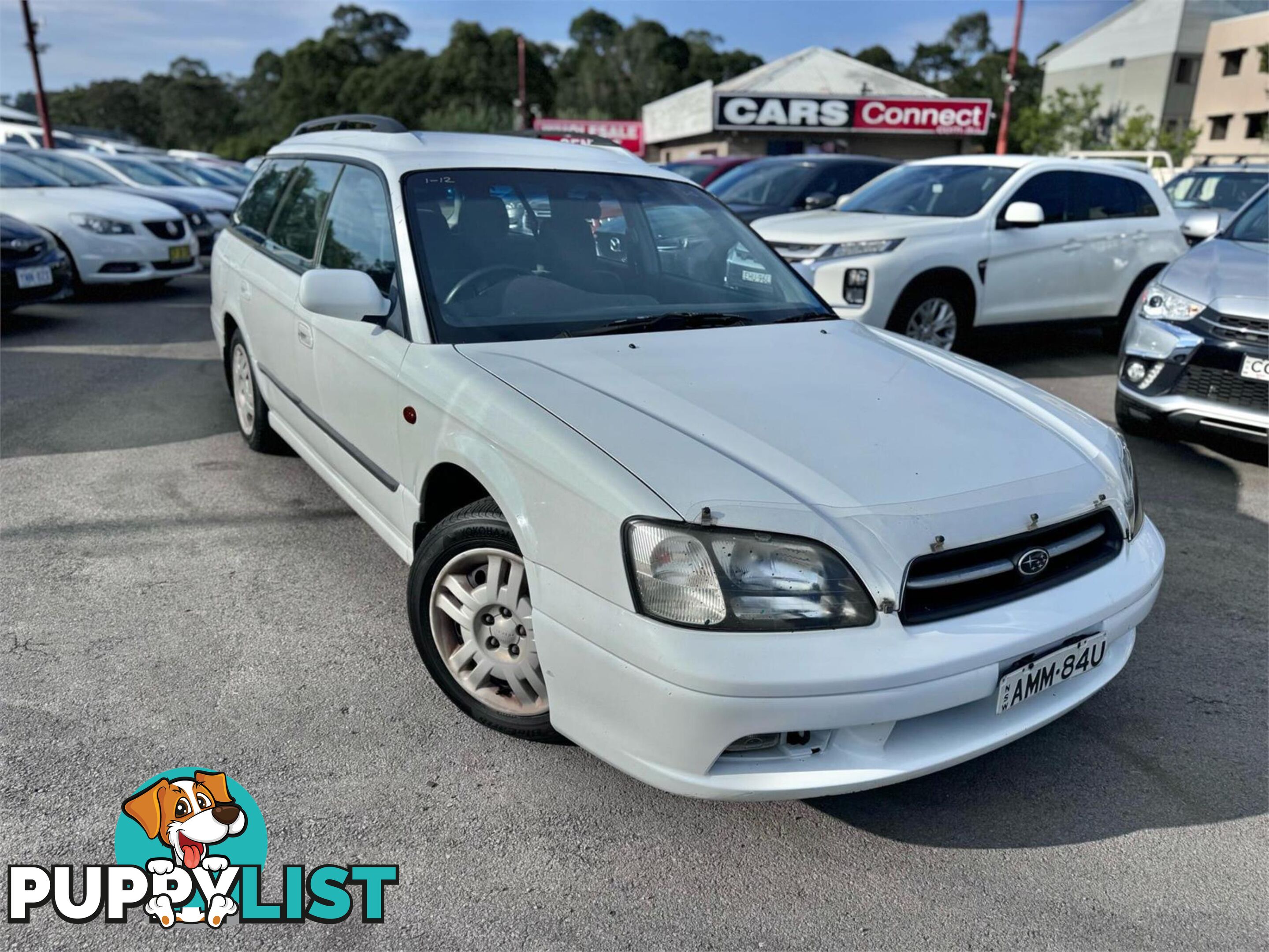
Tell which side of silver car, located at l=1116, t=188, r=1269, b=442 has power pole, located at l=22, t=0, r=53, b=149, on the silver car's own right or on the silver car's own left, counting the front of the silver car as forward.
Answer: on the silver car's own right

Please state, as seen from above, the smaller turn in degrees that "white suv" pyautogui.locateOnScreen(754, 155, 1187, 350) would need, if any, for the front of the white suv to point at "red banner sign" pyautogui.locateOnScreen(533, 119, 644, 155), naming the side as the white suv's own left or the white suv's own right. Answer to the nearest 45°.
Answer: approximately 90° to the white suv's own right

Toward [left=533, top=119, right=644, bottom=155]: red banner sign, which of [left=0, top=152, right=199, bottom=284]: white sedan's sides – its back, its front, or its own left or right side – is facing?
left

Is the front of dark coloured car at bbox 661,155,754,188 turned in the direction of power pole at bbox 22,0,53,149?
no

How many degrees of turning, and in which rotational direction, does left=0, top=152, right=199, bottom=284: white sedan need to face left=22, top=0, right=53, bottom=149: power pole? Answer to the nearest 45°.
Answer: approximately 135° to its left

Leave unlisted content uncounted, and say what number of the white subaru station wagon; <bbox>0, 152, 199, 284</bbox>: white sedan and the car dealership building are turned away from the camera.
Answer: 0

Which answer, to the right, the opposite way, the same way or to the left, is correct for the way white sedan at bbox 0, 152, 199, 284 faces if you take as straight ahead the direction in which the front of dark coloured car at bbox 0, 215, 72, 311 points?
the same way

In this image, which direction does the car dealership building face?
toward the camera

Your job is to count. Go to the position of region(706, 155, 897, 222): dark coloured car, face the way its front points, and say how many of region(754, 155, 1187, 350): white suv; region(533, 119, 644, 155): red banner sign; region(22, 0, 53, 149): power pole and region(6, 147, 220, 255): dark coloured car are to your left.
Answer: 1

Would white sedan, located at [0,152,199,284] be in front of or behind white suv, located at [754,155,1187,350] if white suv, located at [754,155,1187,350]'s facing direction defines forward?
in front

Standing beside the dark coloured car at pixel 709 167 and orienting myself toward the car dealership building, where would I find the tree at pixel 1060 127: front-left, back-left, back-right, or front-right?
front-right

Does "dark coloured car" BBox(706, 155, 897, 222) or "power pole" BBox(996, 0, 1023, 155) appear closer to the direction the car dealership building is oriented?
the dark coloured car

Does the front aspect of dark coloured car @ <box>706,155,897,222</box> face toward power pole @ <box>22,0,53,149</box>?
no

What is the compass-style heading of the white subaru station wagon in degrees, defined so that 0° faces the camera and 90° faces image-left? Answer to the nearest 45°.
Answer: approximately 315°

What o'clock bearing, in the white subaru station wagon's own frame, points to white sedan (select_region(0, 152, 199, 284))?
The white sedan is roughly at 6 o'clock from the white subaru station wagon.

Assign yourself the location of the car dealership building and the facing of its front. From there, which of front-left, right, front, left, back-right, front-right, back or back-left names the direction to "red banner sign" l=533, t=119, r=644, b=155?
back-right

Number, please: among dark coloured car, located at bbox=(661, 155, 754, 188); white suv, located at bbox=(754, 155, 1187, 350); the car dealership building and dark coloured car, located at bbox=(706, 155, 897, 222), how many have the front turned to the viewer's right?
0

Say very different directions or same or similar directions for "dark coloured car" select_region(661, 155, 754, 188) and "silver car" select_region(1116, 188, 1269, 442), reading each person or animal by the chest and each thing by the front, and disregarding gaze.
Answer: same or similar directions

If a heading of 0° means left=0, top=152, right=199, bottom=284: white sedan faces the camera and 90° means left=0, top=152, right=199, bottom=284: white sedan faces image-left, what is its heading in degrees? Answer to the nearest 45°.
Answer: approximately 315°

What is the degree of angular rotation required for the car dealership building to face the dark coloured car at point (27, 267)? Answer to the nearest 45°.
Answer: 0° — it already faces it
